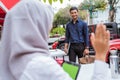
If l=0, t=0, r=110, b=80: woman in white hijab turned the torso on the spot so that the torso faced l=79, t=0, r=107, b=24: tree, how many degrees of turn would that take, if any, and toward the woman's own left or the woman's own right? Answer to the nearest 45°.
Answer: approximately 45° to the woman's own left

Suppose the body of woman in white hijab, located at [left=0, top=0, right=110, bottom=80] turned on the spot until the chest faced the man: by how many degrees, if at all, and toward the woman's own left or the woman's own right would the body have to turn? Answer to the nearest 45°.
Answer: approximately 45° to the woman's own left

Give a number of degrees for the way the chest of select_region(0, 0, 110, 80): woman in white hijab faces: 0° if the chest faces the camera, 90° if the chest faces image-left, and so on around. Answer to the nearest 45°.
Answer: approximately 225°
